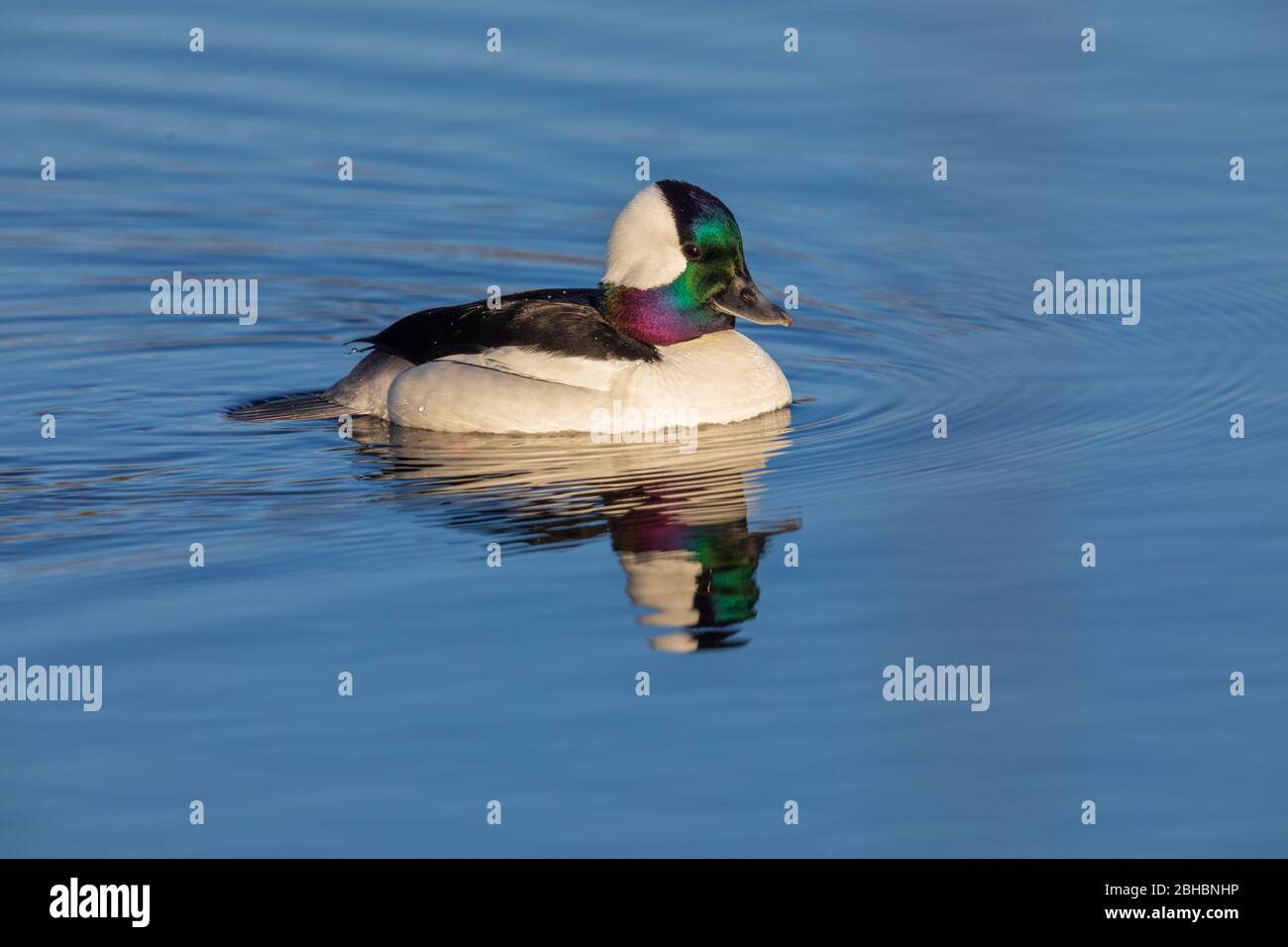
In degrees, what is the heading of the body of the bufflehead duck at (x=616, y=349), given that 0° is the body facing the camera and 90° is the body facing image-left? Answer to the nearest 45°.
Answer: approximately 270°
